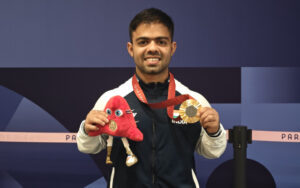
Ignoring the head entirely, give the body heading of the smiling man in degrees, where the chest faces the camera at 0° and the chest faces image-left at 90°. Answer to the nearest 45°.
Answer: approximately 0°

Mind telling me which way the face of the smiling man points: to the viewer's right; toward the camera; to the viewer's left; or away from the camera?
toward the camera
